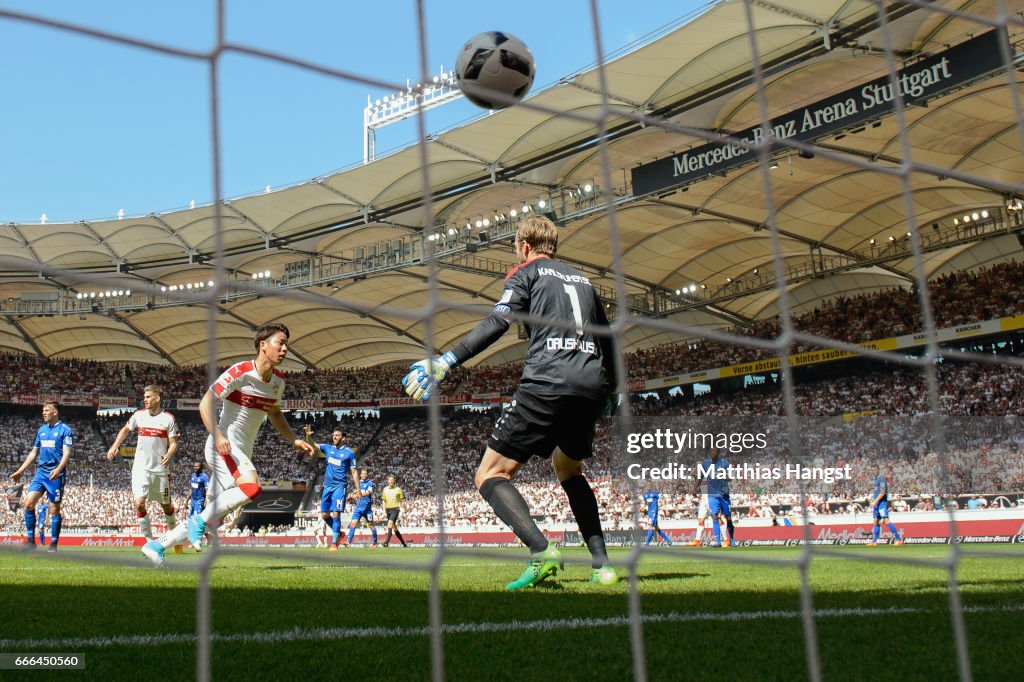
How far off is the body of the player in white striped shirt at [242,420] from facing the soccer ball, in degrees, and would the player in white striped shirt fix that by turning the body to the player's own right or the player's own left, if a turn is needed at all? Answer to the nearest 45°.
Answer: approximately 45° to the player's own right

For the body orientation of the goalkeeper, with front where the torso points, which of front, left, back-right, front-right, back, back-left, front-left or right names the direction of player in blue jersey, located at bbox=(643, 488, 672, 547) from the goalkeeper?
front-right

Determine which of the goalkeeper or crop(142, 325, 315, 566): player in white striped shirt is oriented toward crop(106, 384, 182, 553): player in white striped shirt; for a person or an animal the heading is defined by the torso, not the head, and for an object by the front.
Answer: the goalkeeper

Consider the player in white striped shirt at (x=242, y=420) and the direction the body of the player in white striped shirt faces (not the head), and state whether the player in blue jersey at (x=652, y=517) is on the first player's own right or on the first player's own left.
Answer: on the first player's own left

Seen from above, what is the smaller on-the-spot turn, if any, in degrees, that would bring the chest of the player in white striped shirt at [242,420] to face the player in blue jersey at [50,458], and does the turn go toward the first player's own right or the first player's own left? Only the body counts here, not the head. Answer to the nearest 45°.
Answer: approximately 180°

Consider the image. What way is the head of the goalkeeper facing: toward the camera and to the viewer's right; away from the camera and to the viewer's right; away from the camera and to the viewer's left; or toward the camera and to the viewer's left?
away from the camera and to the viewer's left

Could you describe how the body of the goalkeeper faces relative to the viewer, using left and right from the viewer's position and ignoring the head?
facing away from the viewer and to the left of the viewer

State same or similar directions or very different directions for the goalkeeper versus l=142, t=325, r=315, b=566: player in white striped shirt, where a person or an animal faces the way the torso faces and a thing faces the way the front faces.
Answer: very different directions

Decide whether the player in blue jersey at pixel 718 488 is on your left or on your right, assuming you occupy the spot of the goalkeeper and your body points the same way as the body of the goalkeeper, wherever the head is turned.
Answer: on your right
